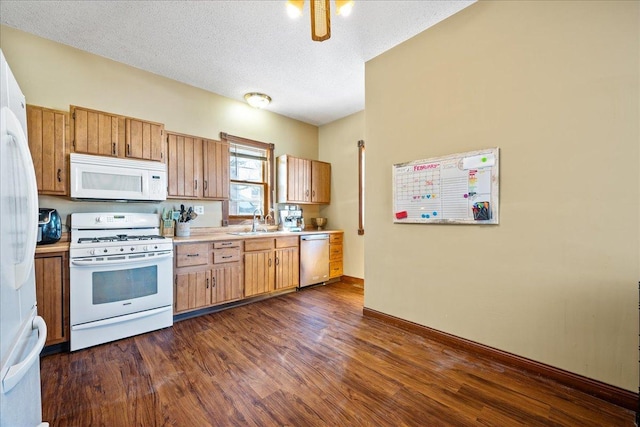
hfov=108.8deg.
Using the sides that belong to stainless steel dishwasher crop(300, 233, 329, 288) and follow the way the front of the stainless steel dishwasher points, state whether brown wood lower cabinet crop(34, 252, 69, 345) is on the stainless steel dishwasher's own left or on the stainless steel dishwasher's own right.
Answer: on the stainless steel dishwasher's own right

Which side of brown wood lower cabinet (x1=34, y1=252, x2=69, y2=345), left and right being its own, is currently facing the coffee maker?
left

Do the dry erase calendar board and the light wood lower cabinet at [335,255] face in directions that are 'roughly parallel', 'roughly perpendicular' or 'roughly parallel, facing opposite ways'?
roughly perpendicular

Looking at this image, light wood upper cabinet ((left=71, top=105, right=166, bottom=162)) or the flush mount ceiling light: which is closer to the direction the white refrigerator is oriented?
the flush mount ceiling light

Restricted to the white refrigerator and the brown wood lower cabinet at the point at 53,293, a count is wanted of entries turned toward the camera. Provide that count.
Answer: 1

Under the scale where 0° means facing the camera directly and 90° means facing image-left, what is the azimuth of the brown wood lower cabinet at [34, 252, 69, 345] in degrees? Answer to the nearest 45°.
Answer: approximately 0°

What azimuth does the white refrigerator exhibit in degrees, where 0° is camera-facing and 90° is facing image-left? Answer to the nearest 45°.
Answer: approximately 270°

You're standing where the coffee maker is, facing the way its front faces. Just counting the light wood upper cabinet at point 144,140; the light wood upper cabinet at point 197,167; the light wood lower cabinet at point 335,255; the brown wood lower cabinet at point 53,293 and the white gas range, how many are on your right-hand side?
4

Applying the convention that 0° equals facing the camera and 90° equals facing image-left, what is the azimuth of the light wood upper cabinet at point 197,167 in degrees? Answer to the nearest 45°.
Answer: approximately 315°

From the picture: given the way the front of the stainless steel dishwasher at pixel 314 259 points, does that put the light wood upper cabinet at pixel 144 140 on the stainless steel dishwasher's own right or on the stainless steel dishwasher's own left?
on the stainless steel dishwasher's own right

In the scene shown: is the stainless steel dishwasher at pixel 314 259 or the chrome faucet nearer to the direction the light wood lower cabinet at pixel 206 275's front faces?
the stainless steel dishwasher
